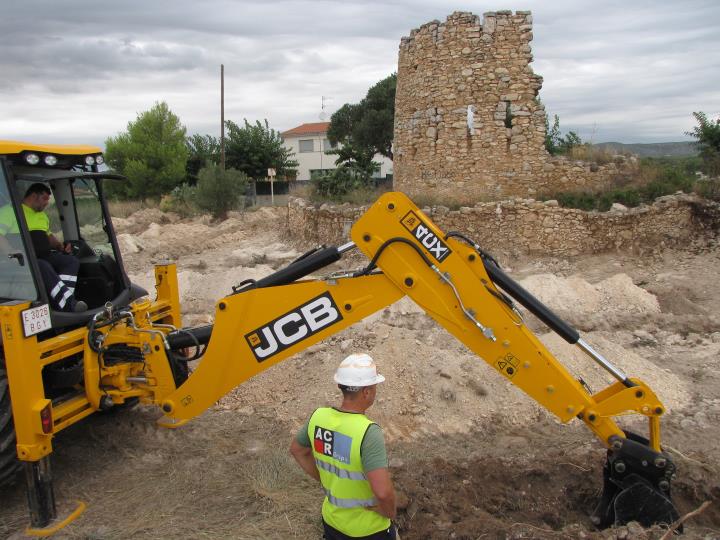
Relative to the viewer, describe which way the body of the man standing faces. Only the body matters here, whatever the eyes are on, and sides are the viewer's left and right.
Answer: facing away from the viewer and to the right of the viewer

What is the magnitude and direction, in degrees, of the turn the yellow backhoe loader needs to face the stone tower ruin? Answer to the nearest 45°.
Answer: approximately 45° to its right

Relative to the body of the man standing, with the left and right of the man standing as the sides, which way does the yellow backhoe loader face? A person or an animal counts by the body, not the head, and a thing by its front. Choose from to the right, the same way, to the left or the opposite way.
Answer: to the left

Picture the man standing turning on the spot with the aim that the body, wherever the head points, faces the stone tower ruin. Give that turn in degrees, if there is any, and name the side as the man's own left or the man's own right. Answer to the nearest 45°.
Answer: approximately 45° to the man's own left

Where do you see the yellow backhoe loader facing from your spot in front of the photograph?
facing away from the viewer and to the left of the viewer

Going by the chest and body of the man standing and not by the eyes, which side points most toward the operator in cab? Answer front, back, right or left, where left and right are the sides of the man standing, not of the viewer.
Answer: left

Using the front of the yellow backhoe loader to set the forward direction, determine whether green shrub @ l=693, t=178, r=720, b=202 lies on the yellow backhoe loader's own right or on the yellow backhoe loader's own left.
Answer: on the yellow backhoe loader's own right

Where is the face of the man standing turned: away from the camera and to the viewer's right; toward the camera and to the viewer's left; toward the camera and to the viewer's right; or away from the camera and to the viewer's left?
away from the camera and to the viewer's right

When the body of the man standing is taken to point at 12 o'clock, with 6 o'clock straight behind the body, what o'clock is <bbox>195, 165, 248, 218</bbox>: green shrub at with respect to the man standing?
The green shrub is roughly at 10 o'clock from the man standing.
